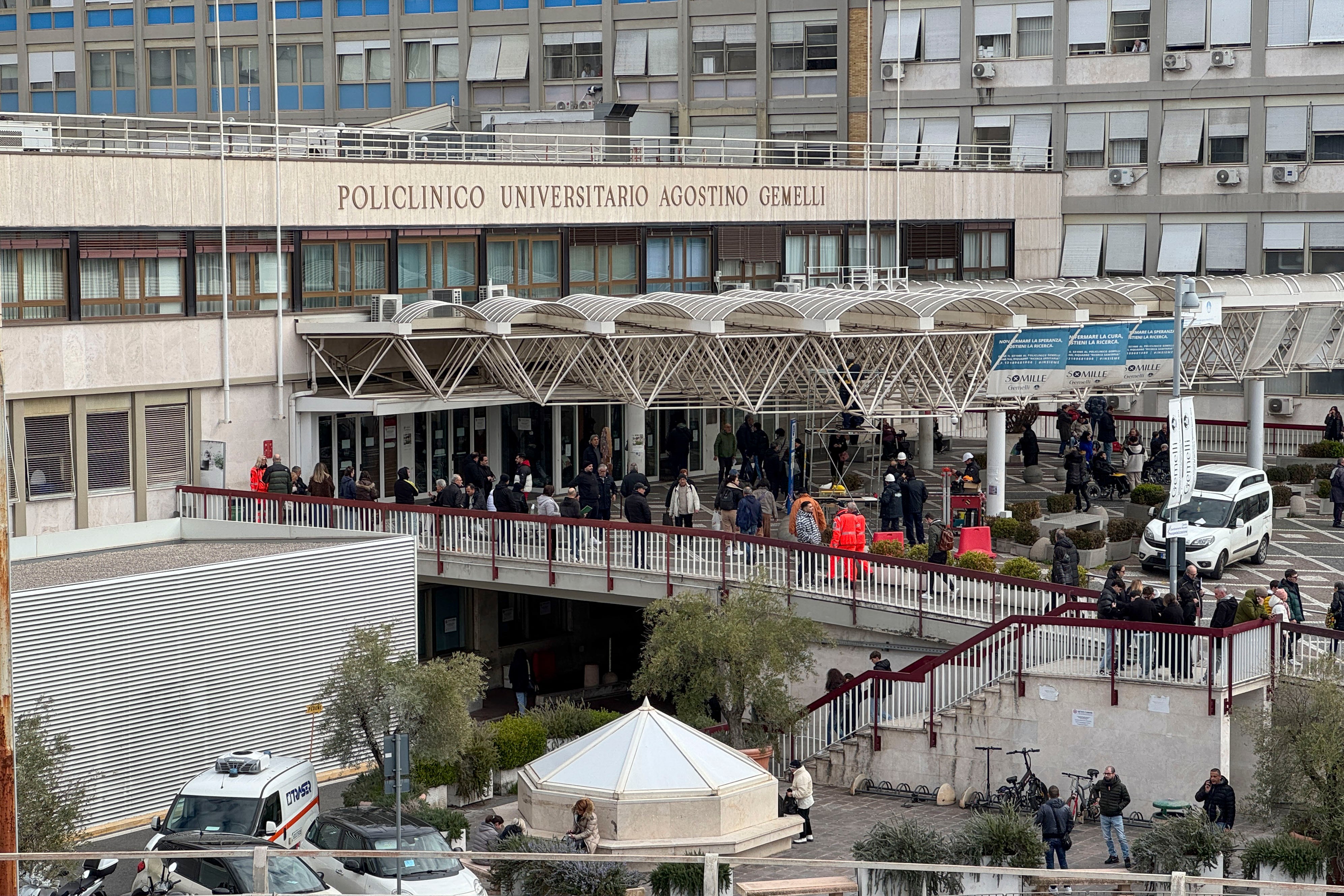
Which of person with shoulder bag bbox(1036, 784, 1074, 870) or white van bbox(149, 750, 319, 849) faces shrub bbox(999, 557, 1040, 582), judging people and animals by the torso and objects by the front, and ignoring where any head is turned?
the person with shoulder bag

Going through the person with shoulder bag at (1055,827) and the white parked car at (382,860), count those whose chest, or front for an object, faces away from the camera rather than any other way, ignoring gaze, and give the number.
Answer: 1

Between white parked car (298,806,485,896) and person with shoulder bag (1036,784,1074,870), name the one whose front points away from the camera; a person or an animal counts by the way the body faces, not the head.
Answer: the person with shoulder bag

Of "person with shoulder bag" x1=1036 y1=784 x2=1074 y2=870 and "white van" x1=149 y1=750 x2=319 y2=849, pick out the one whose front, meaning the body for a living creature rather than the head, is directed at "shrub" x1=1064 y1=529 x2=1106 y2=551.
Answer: the person with shoulder bag

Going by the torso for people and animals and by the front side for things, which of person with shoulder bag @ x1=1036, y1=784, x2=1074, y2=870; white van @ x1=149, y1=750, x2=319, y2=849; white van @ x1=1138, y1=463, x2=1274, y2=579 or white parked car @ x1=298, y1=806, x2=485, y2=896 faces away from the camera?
the person with shoulder bag

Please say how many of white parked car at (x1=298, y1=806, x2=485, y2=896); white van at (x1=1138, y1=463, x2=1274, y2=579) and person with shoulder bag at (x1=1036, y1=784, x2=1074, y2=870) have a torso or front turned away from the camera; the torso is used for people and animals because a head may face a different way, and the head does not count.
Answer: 1

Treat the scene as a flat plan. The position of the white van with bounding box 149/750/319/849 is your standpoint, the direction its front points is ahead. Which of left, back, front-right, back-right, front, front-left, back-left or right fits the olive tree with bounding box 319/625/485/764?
back

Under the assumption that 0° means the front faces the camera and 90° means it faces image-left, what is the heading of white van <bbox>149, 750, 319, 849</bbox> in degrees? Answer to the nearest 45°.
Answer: approximately 45°

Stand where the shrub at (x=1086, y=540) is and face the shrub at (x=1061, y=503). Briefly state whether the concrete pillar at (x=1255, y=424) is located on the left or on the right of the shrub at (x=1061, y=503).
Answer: right

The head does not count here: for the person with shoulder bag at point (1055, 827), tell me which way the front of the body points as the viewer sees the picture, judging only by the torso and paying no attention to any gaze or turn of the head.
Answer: away from the camera

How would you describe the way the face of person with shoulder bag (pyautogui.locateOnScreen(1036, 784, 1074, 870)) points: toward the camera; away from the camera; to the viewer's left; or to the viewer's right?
away from the camera

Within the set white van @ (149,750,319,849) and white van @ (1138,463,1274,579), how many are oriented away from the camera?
0
